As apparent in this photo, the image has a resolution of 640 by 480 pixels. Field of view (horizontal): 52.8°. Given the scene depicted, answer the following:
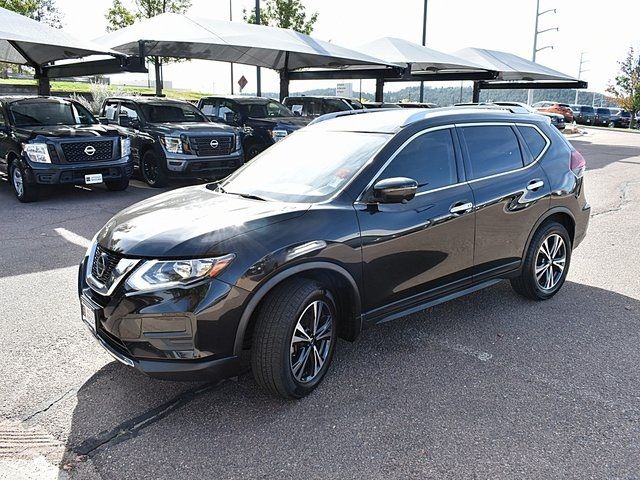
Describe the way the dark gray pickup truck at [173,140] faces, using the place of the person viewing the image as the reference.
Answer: facing the viewer and to the right of the viewer

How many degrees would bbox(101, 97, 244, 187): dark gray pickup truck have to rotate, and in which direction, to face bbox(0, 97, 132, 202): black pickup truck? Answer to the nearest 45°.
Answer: approximately 90° to its right

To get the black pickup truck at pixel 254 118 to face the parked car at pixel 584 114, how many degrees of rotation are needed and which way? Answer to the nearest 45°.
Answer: approximately 90° to its left

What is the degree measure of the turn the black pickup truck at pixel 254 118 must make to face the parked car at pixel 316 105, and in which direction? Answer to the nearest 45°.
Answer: approximately 90° to its left

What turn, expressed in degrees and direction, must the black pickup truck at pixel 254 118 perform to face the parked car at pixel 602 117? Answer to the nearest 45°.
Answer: approximately 90° to its left

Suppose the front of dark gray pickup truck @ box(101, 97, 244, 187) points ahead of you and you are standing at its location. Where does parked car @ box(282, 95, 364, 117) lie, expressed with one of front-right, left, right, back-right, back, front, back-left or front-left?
left
